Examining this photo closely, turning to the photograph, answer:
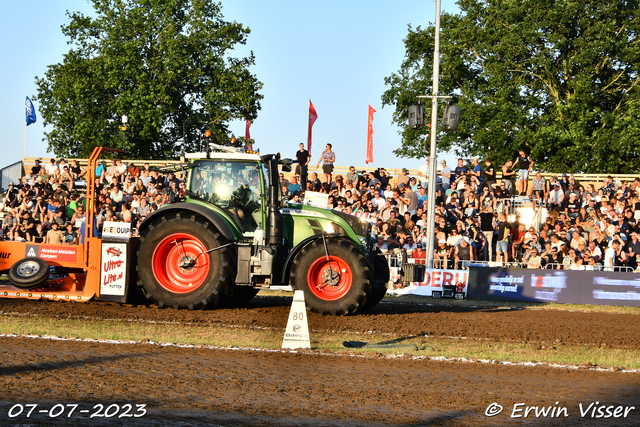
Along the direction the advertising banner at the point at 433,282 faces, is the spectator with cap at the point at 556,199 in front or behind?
behind

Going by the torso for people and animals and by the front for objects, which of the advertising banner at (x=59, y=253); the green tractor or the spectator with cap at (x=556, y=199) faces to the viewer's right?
the green tractor

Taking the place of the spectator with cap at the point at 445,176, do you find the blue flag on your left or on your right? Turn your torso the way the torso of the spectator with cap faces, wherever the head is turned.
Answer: on your right

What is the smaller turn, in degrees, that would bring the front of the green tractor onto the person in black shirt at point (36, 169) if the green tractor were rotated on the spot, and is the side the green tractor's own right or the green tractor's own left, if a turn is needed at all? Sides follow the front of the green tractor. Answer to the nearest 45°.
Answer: approximately 135° to the green tractor's own left

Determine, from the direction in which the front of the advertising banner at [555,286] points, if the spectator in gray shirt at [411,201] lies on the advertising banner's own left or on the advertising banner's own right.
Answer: on the advertising banner's own right

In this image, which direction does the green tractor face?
to the viewer's right

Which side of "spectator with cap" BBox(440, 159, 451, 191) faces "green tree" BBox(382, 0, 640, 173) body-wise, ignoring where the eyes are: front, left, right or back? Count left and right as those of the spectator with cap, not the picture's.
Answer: back

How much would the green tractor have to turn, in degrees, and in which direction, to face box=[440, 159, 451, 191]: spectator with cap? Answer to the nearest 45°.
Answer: approximately 45° to its left

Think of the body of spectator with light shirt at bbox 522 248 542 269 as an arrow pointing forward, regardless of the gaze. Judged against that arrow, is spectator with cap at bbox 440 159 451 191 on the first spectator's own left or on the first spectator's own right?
on the first spectator's own right

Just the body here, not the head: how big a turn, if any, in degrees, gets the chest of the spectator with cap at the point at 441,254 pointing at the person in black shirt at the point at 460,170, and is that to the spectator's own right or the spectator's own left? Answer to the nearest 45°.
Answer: approximately 180°

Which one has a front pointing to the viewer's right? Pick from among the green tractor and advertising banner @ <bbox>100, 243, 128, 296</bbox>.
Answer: the green tractor

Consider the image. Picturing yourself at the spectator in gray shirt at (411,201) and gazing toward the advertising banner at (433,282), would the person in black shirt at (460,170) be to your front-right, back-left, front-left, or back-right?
back-left

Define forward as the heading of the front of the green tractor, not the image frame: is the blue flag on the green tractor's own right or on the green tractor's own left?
on the green tractor's own left

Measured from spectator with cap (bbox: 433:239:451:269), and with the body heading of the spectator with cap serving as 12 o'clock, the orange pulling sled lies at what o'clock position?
The orange pulling sled is roughly at 1 o'clock from the spectator with cap.
